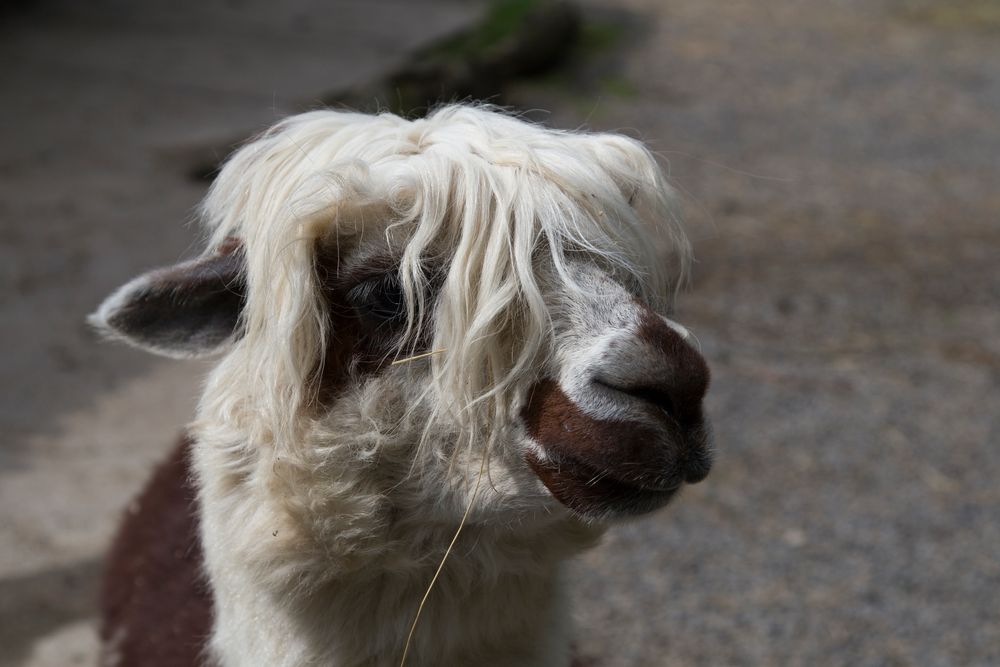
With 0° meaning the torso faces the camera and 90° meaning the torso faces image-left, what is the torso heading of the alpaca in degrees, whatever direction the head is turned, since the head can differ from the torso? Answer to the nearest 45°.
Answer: approximately 315°
